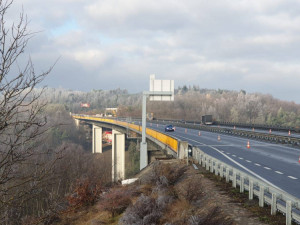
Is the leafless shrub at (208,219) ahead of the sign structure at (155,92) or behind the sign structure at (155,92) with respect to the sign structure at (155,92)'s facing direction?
behind

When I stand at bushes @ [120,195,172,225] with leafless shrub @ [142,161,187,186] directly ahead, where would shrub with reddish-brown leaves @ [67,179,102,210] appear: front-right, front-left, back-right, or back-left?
front-left

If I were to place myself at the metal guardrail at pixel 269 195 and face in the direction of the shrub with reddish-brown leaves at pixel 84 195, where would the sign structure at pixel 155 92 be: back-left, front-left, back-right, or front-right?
front-right

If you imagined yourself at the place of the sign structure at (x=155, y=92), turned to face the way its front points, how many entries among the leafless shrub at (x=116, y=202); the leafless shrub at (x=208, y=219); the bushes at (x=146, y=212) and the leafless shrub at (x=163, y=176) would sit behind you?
4

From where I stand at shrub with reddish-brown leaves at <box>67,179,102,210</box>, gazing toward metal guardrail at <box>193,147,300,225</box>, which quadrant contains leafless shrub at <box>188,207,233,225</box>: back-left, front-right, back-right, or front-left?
front-right

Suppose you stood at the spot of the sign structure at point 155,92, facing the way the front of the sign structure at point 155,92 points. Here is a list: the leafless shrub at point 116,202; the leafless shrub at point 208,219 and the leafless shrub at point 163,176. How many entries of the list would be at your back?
3

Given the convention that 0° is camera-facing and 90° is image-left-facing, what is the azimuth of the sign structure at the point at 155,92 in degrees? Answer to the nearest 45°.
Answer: approximately 180°

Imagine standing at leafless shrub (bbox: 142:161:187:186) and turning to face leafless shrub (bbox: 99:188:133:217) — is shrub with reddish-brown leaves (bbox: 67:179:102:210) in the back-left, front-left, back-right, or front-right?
front-right

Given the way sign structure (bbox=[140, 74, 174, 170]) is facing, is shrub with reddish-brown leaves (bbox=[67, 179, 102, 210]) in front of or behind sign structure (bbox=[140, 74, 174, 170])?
behind

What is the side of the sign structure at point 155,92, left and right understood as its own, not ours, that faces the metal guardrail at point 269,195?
back

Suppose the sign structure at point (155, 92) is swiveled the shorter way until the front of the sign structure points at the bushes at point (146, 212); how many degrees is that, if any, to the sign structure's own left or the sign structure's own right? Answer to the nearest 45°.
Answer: approximately 180°

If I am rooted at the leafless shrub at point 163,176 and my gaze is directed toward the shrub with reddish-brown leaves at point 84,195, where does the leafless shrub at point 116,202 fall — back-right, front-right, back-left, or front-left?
front-left
